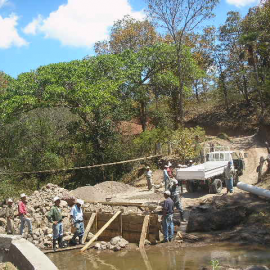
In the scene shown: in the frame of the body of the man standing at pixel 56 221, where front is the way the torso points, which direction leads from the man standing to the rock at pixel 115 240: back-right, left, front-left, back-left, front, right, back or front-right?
front-left

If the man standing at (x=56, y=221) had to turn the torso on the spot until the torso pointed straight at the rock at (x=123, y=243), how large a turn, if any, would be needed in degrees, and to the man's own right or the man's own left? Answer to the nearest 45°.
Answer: approximately 45° to the man's own left

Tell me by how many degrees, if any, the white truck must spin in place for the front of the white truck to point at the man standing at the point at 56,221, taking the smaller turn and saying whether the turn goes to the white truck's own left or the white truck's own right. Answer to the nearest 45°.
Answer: approximately 180°

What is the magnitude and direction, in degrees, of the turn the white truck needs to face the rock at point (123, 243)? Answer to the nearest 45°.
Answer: approximately 180°

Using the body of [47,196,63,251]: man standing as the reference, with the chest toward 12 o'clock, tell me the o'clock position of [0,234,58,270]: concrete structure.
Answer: The concrete structure is roughly at 2 o'clock from the man standing.

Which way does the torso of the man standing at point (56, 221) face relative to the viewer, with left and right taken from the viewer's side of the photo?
facing the viewer and to the right of the viewer

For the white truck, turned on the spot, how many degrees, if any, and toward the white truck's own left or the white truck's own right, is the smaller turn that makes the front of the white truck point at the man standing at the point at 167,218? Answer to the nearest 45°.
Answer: approximately 135° to the white truck's own right

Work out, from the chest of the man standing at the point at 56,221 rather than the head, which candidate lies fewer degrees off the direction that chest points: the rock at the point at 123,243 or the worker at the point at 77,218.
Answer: the rock

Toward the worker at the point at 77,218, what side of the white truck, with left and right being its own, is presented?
back

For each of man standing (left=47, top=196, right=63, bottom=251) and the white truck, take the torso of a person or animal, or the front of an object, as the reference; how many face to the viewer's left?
0

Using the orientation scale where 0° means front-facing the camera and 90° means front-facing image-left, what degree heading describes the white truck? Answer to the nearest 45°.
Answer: approximately 225°
